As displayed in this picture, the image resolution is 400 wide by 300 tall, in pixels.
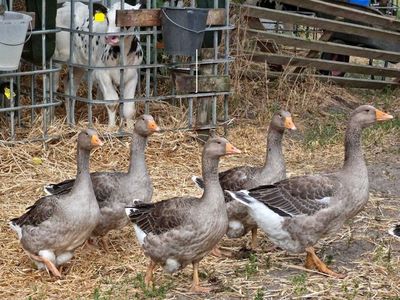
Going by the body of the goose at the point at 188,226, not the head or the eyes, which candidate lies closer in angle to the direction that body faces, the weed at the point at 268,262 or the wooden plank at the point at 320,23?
the weed

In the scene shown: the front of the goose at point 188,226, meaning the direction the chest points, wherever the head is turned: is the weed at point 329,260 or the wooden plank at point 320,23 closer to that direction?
the weed

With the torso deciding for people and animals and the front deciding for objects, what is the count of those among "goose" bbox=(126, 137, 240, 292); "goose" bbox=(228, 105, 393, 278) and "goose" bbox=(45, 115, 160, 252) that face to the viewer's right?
3

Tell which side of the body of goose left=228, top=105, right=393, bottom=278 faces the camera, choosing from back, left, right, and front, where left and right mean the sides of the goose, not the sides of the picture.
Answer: right

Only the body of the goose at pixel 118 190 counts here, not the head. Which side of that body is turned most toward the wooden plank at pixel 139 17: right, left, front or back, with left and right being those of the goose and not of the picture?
left

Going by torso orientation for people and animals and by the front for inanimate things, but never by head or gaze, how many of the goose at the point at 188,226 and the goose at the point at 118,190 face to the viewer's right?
2

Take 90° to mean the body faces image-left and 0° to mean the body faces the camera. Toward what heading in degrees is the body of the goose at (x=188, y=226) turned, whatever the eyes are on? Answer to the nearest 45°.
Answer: approximately 270°

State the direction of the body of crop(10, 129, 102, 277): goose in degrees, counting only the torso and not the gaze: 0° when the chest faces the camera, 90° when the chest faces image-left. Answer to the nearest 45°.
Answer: approximately 315°

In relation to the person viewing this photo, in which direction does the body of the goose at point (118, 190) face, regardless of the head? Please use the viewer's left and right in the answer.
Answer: facing to the right of the viewer

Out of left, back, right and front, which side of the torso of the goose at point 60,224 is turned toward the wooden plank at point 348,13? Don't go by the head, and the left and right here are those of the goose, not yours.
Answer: left
